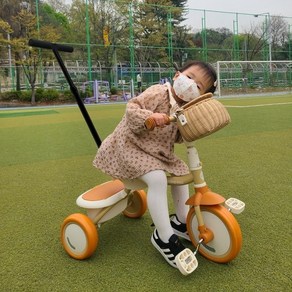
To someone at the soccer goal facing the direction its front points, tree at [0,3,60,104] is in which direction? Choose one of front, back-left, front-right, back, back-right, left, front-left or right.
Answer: front-right

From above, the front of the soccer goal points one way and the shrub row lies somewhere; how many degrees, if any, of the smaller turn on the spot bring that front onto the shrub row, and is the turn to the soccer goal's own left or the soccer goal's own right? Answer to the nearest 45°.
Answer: approximately 45° to the soccer goal's own right

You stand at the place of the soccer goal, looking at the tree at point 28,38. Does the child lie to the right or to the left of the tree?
left

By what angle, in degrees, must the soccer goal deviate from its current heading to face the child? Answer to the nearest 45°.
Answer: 0° — it already faces them

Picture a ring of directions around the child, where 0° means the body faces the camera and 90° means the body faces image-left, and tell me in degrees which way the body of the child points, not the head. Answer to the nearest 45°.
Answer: approximately 315°

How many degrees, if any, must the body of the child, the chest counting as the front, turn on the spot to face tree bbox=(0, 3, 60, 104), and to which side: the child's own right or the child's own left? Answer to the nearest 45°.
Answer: approximately 135° to the child's own left

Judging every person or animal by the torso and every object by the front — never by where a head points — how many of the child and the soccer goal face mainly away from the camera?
0

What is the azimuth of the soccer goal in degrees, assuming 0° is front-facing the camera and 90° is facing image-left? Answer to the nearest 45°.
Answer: approximately 0°

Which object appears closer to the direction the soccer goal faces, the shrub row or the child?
the child
